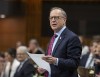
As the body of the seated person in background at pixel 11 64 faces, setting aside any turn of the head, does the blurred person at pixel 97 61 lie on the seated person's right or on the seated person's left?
on the seated person's left

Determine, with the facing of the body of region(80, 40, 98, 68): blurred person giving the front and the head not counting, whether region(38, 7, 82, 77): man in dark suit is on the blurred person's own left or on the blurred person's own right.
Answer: on the blurred person's own right

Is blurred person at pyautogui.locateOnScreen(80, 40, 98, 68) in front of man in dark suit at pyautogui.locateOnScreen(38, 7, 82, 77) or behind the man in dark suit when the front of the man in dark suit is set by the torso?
behind
